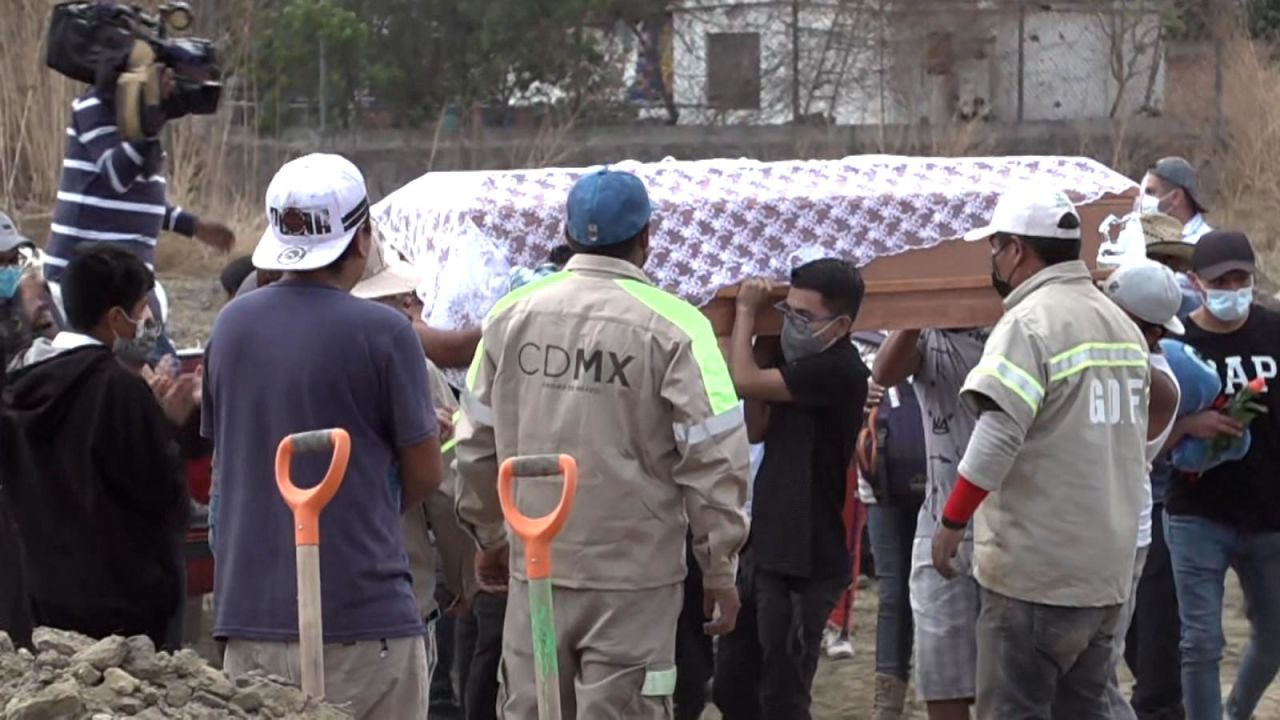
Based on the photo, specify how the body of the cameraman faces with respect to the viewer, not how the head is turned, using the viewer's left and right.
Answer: facing to the right of the viewer

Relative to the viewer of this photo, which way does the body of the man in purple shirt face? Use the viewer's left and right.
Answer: facing away from the viewer and to the right of the viewer

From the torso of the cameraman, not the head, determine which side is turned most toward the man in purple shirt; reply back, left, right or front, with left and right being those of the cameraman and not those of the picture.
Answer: right

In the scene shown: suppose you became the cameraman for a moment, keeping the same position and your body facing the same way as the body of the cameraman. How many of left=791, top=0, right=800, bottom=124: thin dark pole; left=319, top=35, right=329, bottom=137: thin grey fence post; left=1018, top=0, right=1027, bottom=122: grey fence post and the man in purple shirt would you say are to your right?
1

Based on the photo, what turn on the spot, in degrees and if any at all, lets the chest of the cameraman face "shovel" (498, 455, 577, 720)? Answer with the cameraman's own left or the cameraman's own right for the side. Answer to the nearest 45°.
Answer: approximately 90° to the cameraman's own right

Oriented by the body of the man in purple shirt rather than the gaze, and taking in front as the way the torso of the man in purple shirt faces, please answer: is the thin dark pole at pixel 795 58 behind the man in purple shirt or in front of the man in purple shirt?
in front

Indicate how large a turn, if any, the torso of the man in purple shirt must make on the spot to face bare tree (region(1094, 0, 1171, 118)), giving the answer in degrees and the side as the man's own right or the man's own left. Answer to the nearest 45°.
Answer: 0° — they already face it

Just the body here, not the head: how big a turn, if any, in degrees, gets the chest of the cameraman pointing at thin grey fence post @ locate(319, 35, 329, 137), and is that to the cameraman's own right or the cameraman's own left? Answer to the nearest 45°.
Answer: approximately 90° to the cameraman's own left

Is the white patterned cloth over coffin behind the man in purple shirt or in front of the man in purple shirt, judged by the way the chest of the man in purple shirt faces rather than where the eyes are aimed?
in front

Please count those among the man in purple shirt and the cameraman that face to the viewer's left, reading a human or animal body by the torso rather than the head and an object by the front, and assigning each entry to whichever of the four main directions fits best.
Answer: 0

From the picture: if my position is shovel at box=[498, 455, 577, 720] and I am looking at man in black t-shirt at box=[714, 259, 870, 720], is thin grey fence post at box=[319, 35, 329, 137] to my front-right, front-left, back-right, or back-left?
front-left

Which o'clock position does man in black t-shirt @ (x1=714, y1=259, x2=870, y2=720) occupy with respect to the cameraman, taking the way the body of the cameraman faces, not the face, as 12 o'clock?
The man in black t-shirt is roughly at 1 o'clock from the cameraman.
